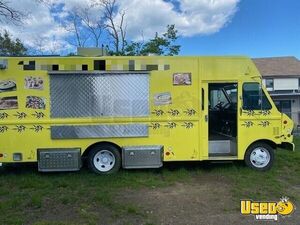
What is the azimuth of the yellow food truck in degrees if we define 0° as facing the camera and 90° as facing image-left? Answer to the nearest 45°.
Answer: approximately 270°

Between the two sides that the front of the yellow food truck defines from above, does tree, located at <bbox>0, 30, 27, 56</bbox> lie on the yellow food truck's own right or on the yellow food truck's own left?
on the yellow food truck's own left

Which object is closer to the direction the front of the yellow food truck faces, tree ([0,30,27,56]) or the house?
the house

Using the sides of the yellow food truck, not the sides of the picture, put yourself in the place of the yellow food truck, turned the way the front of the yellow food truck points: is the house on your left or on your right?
on your left
